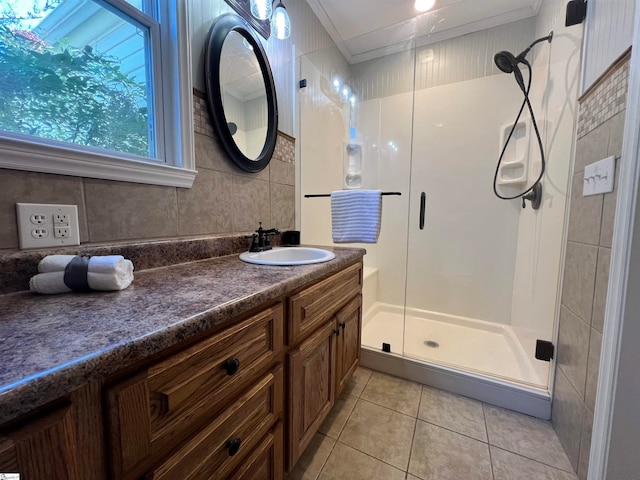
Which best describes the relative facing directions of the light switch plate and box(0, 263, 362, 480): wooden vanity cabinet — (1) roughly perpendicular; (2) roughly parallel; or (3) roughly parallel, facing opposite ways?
roughly parallel, facing opposite ways

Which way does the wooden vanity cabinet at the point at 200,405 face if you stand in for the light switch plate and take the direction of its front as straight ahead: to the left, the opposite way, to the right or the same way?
the opposite way

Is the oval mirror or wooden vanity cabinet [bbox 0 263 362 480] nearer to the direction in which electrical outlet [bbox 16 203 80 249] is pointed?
the wooden vanity cabinet

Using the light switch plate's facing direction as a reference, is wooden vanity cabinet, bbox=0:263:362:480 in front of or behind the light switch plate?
in front

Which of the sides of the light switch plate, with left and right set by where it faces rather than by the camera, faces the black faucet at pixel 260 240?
front

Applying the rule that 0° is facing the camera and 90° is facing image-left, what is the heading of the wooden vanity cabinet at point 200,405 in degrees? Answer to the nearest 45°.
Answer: approximately 315°

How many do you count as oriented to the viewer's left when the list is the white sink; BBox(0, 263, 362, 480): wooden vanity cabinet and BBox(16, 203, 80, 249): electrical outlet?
0

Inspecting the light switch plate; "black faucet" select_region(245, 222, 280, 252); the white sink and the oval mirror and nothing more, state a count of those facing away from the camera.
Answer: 0

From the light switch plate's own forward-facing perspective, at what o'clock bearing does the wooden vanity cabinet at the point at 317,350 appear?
The wooden vanity cabinet is roughly at 12 o'clock from the light switch plate.

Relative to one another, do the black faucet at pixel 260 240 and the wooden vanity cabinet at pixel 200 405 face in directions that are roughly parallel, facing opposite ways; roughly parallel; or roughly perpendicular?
roughly parallel

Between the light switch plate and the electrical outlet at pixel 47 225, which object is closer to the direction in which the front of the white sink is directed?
the light switch plate

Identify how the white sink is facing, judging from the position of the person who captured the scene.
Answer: facing the viewer and to the right of the viewer

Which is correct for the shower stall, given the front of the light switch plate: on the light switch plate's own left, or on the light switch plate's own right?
on the light switch plate's own right
